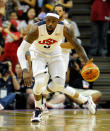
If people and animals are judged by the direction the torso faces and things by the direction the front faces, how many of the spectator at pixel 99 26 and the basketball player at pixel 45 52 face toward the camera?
2

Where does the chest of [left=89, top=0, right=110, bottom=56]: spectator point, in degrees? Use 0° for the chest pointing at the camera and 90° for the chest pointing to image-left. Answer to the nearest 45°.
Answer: approximately 0°

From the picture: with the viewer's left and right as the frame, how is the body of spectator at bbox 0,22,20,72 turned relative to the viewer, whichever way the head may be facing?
facing the viewer and to the left of the viewer

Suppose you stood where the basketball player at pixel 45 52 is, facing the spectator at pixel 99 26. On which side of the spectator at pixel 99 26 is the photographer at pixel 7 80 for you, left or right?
left

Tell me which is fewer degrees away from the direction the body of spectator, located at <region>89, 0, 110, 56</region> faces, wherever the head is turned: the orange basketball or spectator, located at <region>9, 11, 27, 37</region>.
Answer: the orange basketball

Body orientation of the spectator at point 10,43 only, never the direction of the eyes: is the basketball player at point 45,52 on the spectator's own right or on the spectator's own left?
on the spectator's own left

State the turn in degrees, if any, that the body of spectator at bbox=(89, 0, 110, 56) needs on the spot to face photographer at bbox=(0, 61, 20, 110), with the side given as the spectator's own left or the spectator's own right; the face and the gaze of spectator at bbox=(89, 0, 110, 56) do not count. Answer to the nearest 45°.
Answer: approximately 45° to the spectator's own right

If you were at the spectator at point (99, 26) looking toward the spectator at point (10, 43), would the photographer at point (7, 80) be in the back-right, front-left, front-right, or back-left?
front-left

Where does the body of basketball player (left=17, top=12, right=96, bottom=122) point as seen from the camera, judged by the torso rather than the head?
toward the camera

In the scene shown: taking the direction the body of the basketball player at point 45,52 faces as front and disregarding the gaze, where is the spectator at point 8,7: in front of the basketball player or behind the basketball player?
behind

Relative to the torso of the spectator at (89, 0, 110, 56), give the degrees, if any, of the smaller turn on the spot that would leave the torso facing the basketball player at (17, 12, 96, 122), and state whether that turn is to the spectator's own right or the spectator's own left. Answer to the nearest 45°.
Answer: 0° — they already face them
